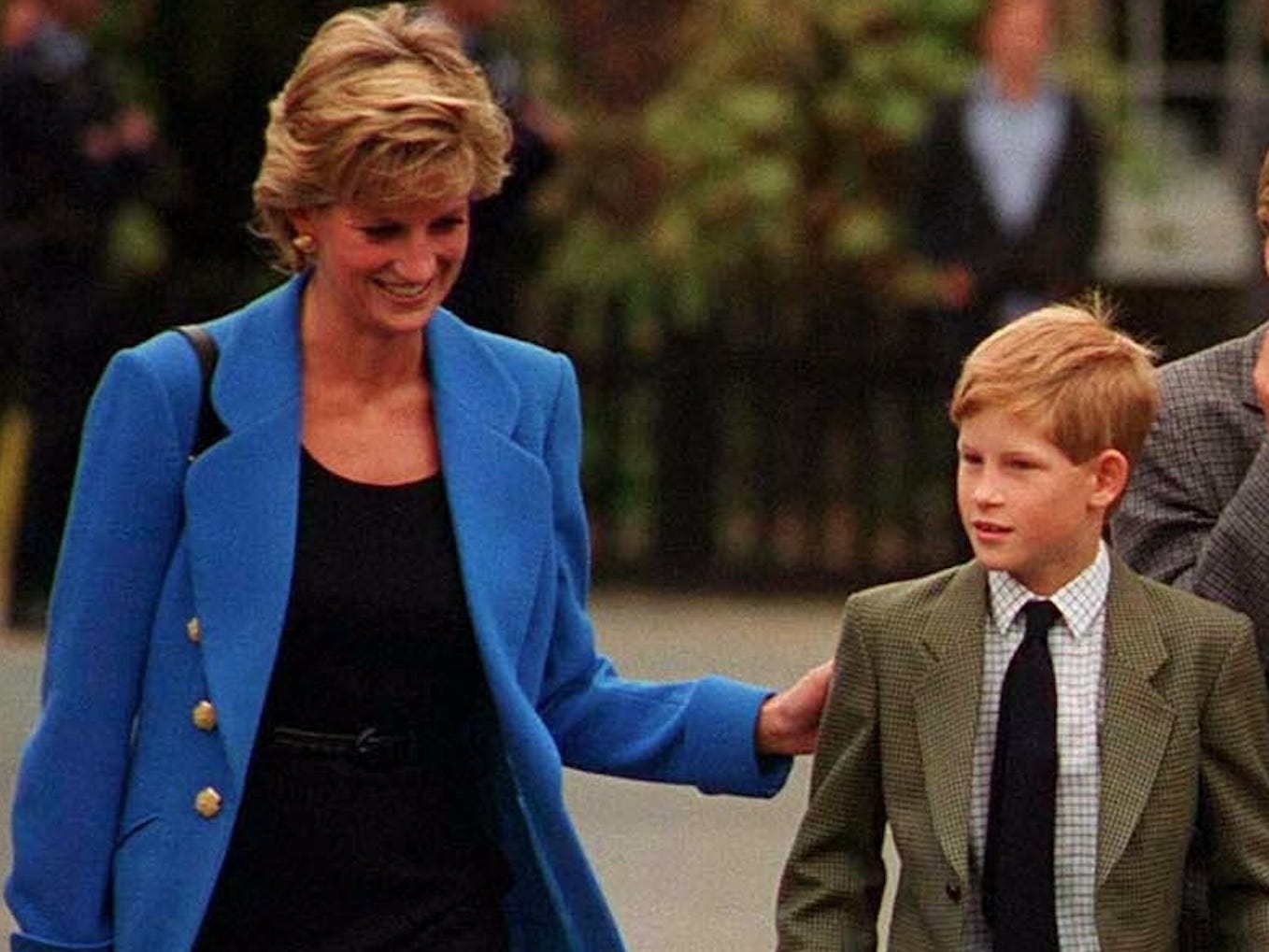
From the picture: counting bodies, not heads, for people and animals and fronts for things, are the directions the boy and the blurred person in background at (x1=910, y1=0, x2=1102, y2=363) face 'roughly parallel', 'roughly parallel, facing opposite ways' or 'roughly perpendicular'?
roughly parallel

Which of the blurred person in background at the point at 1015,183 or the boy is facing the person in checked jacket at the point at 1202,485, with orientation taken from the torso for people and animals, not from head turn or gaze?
the blurred person in background at the point at 1015,183

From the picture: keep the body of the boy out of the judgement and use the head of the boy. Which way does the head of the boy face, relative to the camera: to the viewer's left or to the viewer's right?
to the viewer's left

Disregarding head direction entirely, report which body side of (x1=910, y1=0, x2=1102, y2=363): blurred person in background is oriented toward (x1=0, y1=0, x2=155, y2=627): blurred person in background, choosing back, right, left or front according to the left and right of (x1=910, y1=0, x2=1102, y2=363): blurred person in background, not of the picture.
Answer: right

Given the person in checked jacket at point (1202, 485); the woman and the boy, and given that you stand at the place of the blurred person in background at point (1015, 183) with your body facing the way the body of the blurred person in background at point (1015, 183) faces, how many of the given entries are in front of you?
3

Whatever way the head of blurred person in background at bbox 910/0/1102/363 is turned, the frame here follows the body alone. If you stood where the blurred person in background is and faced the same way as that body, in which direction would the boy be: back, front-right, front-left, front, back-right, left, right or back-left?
front

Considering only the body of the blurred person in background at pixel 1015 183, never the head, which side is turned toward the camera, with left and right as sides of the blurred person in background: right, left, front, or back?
front

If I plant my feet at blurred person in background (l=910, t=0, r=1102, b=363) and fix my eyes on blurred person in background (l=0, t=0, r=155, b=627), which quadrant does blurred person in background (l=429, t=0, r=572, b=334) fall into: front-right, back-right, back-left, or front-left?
front-left

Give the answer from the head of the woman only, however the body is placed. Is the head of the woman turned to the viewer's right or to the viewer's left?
to the viewer's right

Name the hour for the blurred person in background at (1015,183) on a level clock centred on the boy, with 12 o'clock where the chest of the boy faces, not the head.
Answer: The blurred person in background is roughly at 6 o'clock from the boy.

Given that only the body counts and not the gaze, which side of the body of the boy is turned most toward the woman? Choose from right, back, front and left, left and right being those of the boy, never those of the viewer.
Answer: right

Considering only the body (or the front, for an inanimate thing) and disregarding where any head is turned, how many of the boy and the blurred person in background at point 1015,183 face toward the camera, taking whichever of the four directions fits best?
2

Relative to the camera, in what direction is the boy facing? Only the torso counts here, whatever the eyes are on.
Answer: toward the camera

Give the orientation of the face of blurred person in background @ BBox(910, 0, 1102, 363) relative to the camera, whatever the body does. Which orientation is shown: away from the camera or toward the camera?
toward the camera
